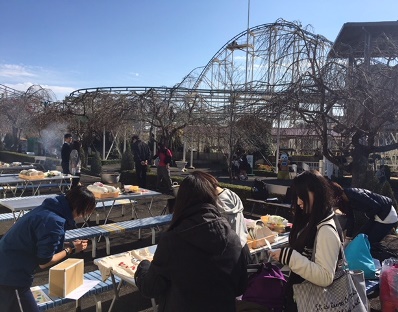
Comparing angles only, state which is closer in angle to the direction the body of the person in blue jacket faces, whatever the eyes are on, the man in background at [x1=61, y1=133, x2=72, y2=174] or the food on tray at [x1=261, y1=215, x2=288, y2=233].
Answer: the food on tray

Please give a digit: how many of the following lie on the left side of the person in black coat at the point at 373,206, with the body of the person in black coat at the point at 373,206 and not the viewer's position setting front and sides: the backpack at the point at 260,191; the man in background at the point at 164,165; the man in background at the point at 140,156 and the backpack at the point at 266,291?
1

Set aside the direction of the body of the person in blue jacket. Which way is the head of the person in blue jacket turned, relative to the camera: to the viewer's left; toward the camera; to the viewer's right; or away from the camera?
to the viewer's right

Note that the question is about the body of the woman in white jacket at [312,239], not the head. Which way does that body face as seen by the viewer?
to the viewer's left

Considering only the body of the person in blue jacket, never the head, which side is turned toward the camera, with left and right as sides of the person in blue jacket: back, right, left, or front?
right

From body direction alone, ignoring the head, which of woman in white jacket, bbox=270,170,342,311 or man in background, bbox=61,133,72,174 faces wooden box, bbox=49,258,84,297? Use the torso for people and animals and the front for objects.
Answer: the woman in white jacket

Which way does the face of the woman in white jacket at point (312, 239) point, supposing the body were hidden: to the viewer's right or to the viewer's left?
to the viewer's left

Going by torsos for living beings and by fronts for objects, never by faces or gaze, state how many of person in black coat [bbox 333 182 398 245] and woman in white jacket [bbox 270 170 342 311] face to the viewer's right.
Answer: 0

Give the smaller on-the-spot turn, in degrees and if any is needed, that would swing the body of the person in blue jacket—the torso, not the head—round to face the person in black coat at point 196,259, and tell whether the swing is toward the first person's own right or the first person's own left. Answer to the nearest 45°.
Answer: approximately 45° to the first person's own right
